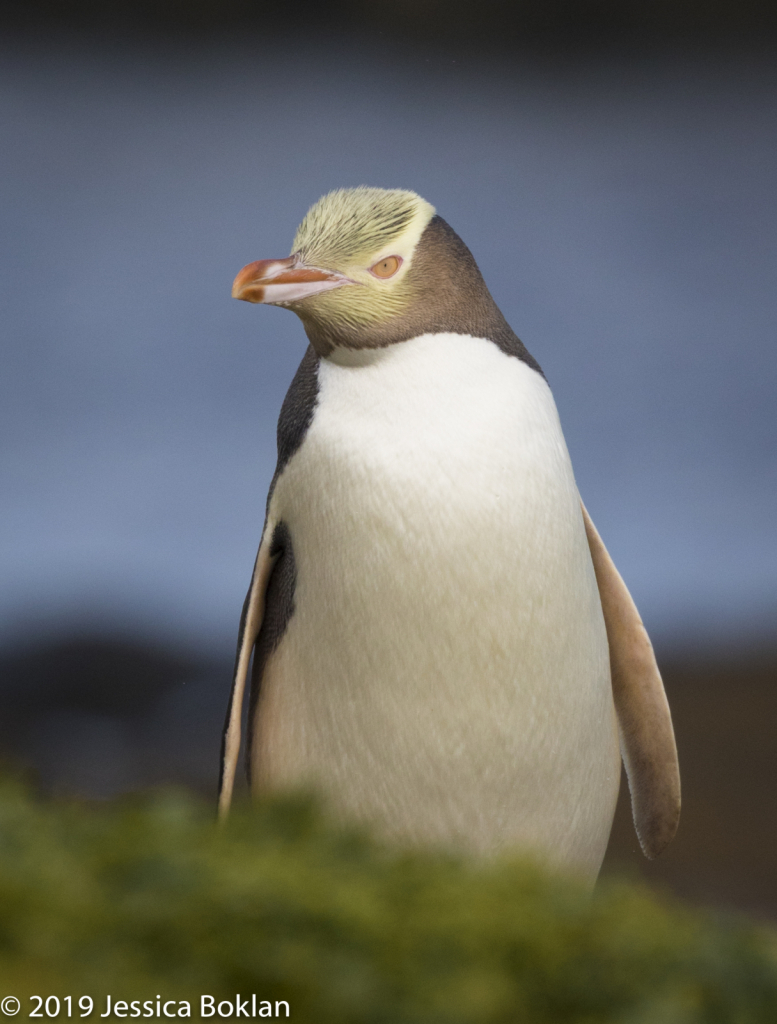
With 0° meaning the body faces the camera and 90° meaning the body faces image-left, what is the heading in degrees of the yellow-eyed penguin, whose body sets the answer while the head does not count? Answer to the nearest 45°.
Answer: approximately 0°
